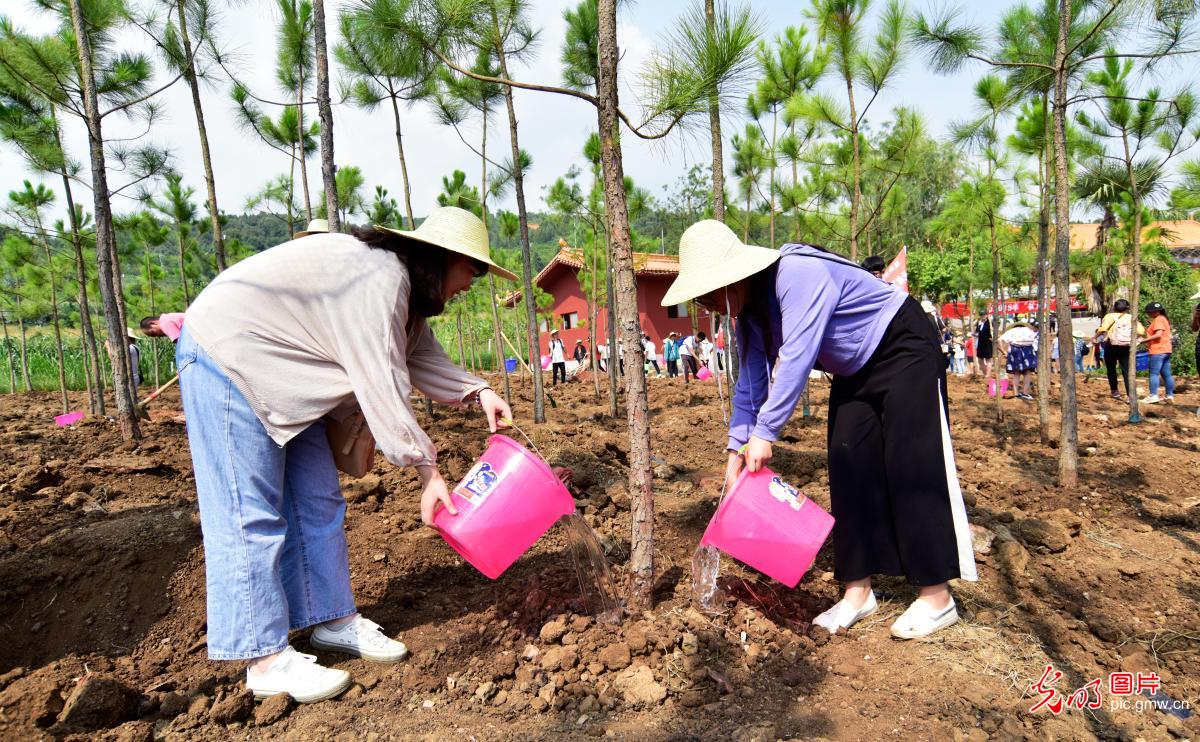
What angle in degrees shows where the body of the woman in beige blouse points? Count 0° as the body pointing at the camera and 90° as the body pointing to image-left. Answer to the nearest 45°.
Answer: approximately 270°

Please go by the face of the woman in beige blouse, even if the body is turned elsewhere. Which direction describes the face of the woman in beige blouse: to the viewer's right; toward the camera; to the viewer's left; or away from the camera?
to the viewer's right

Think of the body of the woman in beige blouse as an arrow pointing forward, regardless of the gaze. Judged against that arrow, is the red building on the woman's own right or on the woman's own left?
on the woman's own left

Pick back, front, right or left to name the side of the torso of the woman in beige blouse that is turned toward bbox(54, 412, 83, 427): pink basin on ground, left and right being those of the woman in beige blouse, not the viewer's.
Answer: left

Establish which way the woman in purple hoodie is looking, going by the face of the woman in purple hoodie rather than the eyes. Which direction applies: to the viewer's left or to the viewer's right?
to the viewer's left

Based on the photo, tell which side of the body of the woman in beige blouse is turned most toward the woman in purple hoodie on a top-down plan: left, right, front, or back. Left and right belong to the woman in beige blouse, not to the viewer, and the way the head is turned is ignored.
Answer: front

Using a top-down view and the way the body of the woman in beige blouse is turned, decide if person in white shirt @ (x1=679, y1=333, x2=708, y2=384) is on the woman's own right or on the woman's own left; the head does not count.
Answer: on the woman's own left

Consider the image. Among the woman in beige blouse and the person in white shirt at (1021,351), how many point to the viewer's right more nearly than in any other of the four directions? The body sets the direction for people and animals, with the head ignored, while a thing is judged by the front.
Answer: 1

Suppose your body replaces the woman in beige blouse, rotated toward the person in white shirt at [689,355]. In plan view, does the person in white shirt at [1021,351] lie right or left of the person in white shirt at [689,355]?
right
